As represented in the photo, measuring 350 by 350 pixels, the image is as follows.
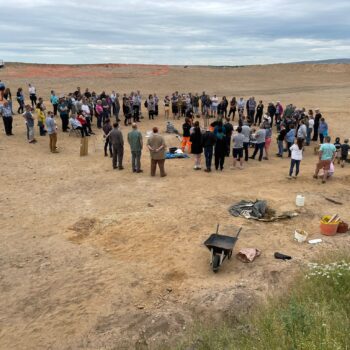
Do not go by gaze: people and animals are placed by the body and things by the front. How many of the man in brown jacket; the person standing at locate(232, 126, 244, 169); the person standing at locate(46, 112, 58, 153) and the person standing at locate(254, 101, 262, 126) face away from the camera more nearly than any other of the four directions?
2

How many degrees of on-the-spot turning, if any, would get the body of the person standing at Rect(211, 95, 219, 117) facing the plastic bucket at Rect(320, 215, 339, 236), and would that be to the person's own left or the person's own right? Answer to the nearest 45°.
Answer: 0° — they already face it

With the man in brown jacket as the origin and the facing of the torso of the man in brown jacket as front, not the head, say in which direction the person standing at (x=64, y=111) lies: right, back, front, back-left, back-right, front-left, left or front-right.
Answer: front-left

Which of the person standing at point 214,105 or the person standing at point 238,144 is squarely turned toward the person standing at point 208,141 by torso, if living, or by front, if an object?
the person standing at point 214,105

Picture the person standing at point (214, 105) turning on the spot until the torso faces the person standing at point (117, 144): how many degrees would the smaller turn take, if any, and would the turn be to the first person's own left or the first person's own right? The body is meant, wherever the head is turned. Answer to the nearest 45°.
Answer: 0° — they already face them

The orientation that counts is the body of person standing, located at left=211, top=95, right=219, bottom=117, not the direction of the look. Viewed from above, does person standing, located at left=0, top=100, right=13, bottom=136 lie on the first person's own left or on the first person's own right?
on the first person's own right

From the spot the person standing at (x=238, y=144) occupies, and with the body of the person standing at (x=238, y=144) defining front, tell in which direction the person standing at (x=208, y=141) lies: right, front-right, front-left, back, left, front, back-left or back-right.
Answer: back-left

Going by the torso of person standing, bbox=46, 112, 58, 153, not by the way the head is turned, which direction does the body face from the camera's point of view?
to the viewer's right

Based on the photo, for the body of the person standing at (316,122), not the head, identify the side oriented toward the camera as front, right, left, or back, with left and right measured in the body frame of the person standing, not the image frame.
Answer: left

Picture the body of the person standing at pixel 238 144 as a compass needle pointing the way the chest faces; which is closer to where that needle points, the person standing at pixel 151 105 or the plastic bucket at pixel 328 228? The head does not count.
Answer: the person standing

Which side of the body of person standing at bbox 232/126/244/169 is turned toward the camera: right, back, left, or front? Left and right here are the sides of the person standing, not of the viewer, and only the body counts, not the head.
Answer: back

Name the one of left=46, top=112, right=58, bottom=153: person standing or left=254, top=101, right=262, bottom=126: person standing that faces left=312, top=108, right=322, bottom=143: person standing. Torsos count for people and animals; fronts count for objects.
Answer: left=46, top=112, right=58, bottom=153: person standing

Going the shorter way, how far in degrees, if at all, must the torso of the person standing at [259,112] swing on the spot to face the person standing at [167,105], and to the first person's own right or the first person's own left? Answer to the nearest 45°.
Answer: approximately 45° to the first person's own right
